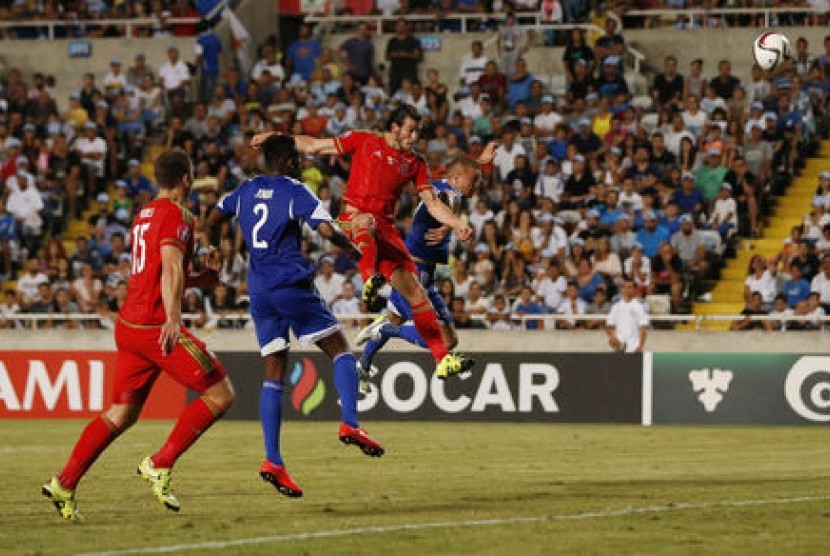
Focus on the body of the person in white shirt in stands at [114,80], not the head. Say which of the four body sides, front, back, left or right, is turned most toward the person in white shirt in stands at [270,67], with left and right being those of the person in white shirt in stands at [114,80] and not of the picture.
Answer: left

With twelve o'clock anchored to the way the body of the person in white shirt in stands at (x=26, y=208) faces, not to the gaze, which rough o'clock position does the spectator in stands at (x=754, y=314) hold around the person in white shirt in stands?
The spectator in stands is roughly at 10 o'clock from the person in white shirt in stands.

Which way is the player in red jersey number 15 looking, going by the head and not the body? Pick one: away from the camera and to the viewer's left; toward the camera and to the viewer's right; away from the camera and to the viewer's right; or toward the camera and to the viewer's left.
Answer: away from the camera and to the viewer's right

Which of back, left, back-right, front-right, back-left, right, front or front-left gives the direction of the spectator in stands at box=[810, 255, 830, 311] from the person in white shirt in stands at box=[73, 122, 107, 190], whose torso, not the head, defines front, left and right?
front-left

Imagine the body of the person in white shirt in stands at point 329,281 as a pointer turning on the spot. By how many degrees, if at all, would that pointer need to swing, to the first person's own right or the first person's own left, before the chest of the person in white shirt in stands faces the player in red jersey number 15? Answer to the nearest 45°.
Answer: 0° — they already face them

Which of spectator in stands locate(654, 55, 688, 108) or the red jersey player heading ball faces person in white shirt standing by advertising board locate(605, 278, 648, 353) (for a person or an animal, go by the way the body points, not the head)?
the spectator in stands

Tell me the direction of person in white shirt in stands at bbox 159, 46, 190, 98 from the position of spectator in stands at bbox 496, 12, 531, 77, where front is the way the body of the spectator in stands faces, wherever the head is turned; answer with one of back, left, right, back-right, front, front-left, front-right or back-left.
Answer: right

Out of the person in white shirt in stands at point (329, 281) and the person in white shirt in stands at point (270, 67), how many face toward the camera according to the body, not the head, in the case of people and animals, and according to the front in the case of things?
2

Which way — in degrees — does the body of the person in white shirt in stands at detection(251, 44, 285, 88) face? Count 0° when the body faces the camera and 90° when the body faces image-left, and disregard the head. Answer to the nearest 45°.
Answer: approximately 0°

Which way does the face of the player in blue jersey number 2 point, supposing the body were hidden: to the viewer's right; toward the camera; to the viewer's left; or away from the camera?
away from the camera

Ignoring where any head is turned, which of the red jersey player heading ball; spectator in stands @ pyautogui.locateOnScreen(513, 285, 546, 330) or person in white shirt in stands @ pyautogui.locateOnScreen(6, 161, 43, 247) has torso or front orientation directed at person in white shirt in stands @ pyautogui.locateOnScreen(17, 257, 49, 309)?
person in white shirt in stands @ pyautogui.locateOnScreen(6, 161, 43, 247)
